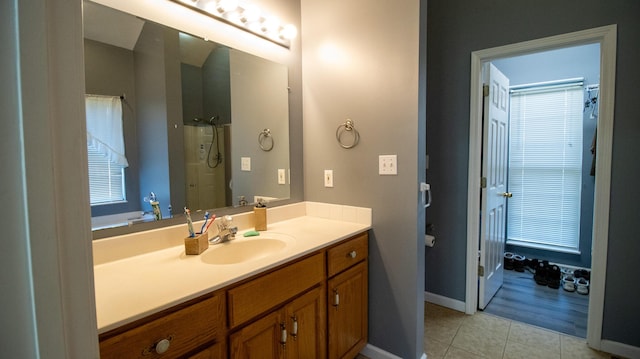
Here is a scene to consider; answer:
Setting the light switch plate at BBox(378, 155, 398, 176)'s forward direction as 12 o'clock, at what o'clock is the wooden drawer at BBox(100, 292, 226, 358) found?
The wooden drawer is roughly at 1 o'clock from the light switch plate.

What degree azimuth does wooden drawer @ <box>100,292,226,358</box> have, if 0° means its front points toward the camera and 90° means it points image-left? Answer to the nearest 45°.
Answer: approximately 315°

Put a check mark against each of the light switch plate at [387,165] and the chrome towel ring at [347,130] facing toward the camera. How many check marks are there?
2

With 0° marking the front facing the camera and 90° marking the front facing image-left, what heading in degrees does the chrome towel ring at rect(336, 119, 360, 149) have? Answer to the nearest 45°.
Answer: approximately 0°

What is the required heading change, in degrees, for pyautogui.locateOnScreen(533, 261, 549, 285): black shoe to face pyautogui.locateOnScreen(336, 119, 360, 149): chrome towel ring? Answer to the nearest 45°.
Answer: approximately 45° to its right

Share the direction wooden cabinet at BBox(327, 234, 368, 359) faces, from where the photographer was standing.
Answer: facing the viewer and to the right of the viewer

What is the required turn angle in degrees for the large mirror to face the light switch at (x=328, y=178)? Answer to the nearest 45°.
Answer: approximately 45° to its left

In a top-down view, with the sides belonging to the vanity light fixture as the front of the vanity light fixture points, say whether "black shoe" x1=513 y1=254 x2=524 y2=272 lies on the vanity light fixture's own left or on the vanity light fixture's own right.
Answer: on the vanity light fixture's own left

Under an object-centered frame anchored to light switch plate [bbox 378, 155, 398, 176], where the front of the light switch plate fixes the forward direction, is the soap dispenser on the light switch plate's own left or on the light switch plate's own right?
on the light switch plate's own right
